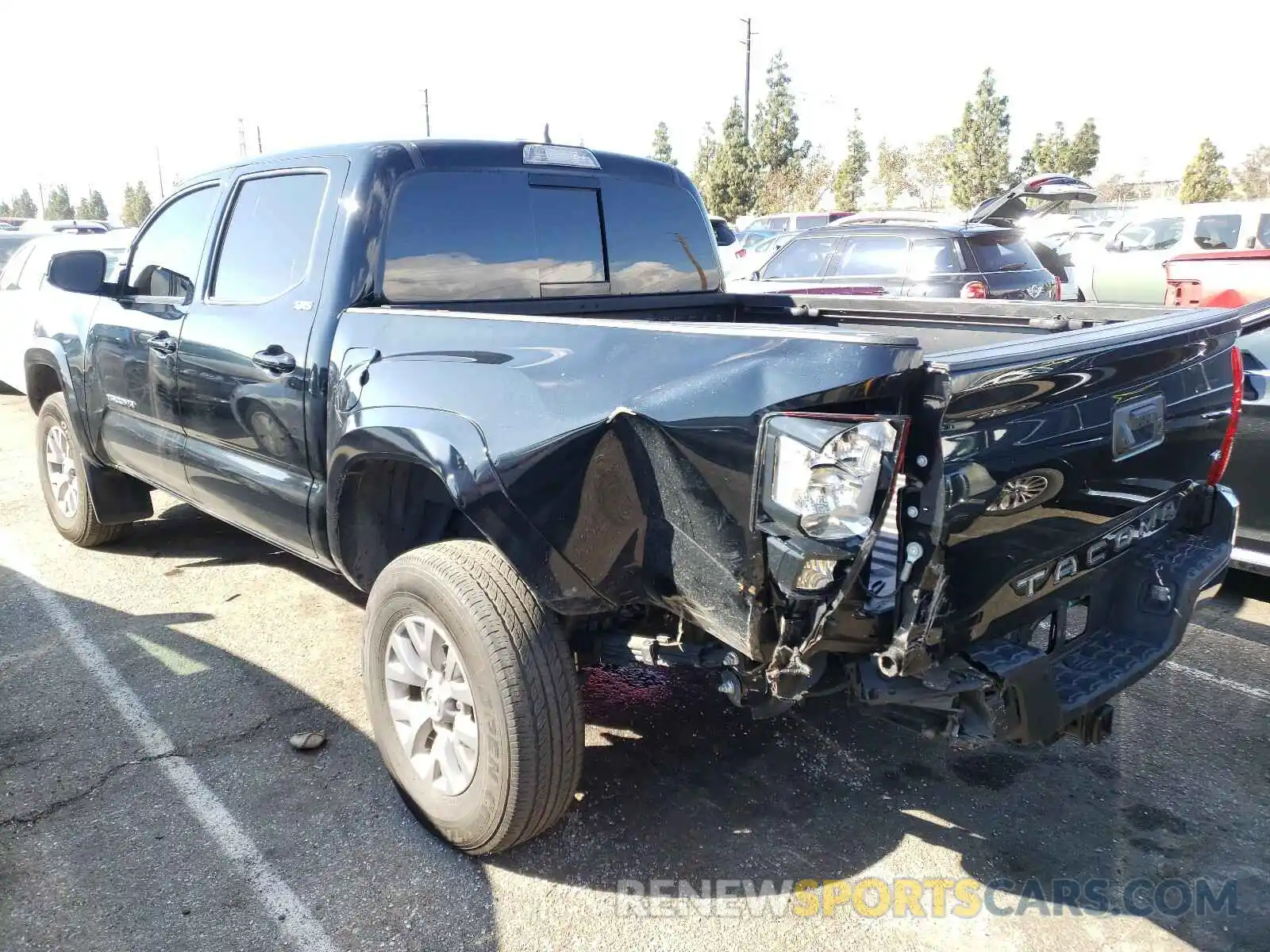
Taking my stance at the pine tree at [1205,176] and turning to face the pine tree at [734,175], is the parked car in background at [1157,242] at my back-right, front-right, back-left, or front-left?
front-left

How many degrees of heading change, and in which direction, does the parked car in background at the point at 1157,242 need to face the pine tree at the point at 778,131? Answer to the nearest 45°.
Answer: approximately 45° to its right

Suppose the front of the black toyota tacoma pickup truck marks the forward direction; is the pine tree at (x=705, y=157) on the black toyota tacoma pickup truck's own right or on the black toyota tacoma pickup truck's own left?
on the black toyota tacoma pickup truck's own right

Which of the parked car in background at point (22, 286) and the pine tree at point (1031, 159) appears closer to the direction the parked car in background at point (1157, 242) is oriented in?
the parked car in background

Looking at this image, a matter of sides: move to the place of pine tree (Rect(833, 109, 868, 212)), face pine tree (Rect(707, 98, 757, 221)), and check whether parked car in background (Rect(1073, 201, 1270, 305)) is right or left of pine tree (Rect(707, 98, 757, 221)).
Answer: left

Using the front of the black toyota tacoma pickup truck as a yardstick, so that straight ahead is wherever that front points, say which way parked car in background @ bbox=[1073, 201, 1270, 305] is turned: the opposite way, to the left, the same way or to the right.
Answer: the same way

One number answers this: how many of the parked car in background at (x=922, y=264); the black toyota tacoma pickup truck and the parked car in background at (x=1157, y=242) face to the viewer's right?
0

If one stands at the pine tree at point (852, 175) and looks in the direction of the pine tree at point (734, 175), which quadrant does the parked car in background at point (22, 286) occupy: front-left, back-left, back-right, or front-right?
front-left

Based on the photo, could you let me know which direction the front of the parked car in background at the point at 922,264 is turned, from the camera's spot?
facing away from the viewer and to the left of the viewer

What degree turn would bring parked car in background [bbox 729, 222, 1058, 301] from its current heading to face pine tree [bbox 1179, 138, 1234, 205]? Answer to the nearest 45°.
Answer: approximately 45° to its right

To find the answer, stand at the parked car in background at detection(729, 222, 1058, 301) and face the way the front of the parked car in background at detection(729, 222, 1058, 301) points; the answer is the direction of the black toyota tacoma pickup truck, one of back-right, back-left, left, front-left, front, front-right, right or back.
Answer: back-left

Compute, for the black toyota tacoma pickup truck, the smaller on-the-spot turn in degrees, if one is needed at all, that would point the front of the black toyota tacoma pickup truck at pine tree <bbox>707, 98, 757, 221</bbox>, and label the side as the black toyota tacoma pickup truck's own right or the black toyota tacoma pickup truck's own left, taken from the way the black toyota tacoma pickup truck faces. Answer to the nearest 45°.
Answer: approximately 45° to the black toyota tacoma pickup truck's own right

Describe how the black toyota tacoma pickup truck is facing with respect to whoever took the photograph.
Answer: facing away from the viewer and to the left of the viewer

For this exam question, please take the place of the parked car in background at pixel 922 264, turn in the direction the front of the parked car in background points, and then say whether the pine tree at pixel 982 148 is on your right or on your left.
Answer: on your right

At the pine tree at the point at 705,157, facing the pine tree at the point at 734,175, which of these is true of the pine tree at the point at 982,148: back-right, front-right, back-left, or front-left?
front-left
